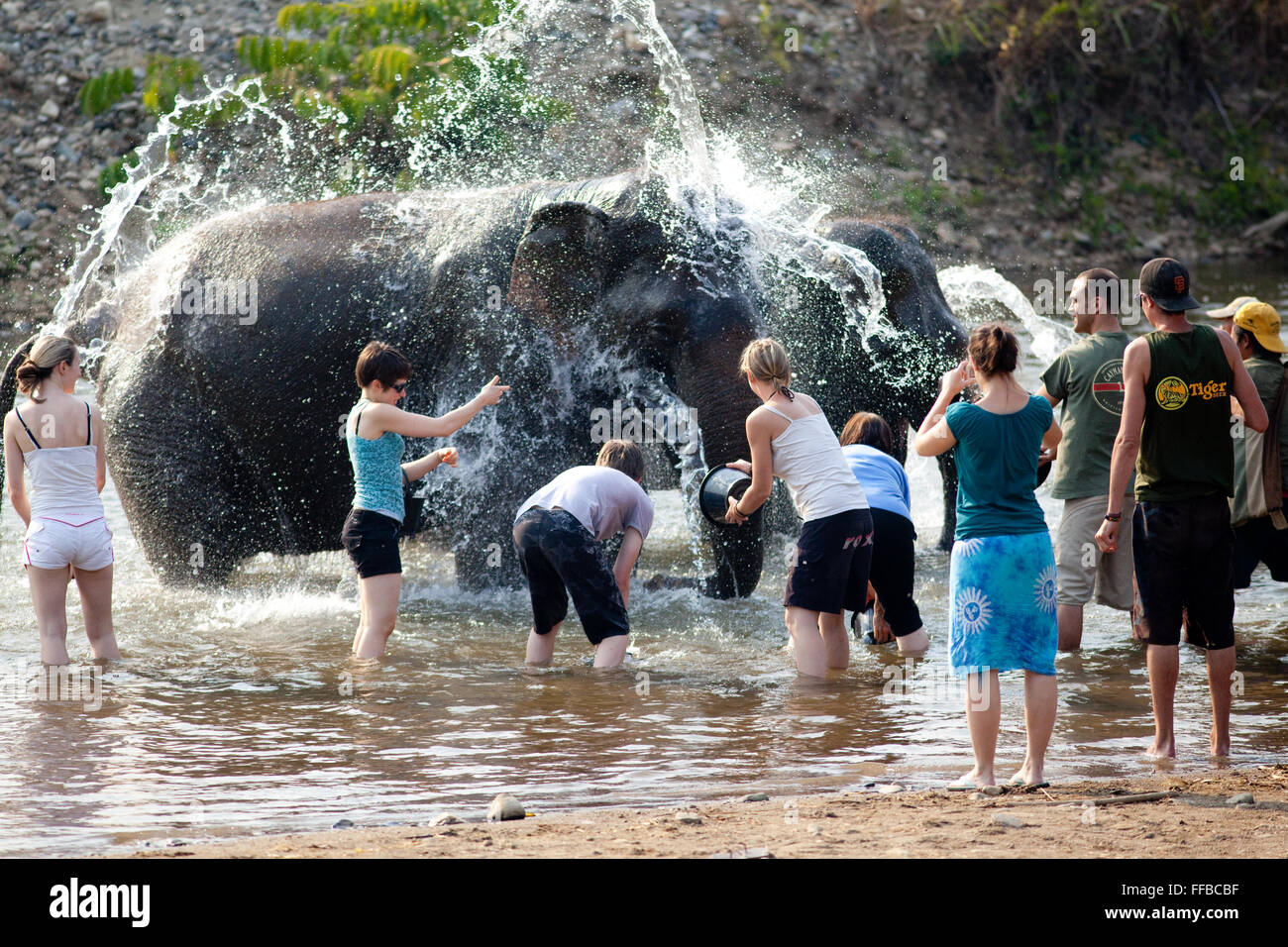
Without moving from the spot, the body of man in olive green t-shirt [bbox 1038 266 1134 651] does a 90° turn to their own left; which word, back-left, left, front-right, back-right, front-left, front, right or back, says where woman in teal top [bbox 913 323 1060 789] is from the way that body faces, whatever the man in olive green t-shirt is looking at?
front-left

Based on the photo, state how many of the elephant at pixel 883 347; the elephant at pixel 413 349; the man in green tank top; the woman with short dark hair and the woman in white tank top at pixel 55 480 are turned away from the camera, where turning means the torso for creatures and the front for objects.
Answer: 2

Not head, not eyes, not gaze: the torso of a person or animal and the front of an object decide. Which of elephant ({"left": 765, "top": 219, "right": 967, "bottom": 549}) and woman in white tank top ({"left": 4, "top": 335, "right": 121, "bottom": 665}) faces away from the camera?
the woman in white tank top

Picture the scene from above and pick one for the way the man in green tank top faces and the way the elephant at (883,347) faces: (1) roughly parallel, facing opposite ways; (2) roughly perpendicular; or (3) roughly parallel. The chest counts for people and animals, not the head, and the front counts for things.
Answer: roughly perpendicular

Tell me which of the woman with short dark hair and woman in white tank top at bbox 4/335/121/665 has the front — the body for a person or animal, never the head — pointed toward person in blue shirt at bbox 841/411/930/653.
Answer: the woman with short dark hair

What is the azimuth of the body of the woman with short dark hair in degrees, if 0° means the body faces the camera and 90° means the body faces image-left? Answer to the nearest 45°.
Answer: approximately 270°

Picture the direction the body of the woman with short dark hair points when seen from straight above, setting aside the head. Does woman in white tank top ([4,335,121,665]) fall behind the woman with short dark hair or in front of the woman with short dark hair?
behind

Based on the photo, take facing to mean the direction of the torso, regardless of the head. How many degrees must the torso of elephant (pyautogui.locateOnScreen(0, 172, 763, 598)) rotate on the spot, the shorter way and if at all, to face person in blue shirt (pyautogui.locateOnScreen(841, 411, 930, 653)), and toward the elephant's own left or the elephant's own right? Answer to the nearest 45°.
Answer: approximately 45° to the elephant's own right

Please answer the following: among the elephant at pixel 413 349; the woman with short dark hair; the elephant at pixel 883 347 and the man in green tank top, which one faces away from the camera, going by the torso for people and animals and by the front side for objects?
the man in green tank top

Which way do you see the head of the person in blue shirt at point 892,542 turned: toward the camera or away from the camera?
away from the camera

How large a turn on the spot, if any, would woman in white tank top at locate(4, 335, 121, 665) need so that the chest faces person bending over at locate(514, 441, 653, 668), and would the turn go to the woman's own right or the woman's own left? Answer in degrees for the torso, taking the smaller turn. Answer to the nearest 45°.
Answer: approximately 90° to the woman's own right

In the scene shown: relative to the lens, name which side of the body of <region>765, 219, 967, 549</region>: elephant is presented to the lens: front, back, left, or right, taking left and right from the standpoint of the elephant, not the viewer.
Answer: right

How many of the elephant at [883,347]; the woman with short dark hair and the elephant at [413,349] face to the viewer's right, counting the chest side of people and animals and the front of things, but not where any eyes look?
3

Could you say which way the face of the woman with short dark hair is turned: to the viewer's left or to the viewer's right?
to the viewer's right
